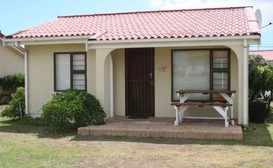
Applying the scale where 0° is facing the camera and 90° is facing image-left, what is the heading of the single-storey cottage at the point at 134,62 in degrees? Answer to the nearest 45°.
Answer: approximately 0°

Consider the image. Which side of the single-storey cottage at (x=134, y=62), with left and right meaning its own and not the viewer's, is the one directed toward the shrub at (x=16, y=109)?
right

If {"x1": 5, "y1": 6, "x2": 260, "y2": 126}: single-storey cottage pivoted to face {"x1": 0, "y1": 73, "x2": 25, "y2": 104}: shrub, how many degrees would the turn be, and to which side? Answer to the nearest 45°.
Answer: approximately 135° to its right

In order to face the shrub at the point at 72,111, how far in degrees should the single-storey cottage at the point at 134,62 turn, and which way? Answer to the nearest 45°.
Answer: approximately 45° to its right

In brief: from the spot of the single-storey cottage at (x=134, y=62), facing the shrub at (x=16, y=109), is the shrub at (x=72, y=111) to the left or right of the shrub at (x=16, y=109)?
left
